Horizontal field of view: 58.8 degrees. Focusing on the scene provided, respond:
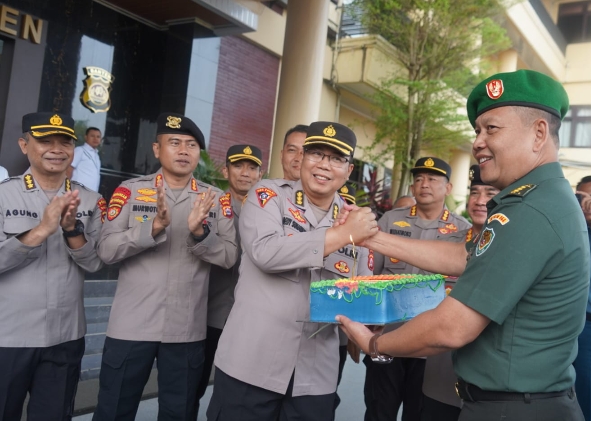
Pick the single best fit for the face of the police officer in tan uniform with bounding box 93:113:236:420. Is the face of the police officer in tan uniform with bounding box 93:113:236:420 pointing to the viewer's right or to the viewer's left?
to the viewer's right

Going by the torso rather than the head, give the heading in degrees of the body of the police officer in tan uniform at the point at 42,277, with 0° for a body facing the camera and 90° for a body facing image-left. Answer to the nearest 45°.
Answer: approximately 0°

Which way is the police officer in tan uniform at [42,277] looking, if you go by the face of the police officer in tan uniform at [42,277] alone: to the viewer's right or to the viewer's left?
to the viewer's right

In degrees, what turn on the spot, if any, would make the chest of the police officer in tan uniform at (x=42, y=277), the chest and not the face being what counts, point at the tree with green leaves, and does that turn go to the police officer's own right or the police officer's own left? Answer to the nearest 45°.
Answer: approximately 135° to the police officer's own left

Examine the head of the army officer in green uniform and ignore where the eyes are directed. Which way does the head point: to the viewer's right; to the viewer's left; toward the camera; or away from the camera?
to the viewer's left

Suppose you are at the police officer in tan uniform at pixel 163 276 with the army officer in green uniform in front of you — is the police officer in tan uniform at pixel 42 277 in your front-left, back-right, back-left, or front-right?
back-right

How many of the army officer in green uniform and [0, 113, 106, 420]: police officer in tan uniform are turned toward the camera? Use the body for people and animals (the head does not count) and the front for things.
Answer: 1

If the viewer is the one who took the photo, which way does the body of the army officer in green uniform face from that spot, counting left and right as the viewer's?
facing to the left of the viewer

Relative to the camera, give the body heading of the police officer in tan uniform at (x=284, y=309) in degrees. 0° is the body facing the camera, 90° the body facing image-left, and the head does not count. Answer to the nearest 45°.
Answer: approximately 315°

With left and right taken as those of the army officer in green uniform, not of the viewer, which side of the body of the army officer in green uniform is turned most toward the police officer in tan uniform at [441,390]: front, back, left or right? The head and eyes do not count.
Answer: right

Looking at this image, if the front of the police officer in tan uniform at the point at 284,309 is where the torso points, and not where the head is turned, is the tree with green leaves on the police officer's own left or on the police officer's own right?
on the police officer's own left
